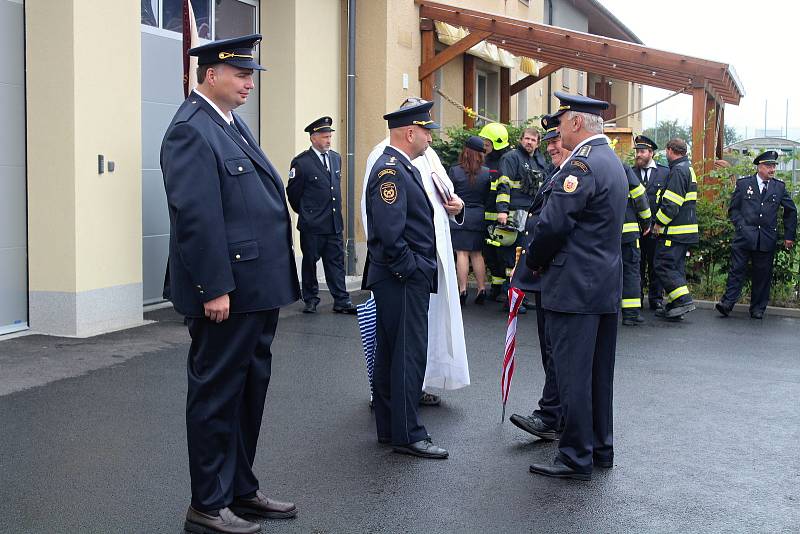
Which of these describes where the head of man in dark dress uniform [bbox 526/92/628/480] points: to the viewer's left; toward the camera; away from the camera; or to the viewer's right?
to the viewer's left

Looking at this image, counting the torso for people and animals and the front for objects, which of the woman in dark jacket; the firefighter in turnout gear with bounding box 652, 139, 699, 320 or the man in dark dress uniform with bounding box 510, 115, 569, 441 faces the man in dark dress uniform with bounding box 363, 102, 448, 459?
the man in dark dress uniform with bounding box 510, 115, 569, 441

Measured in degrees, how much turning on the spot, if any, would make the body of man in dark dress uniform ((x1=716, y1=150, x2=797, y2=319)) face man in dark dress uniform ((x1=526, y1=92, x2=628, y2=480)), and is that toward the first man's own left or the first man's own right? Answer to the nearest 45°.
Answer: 0° — they already face them

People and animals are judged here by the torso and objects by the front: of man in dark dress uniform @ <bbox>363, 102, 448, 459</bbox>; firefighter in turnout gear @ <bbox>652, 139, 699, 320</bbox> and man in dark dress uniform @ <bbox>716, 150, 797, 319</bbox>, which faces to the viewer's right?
man in dark dress uniform @ <bbox>363, 102, 448, 459</bbox>

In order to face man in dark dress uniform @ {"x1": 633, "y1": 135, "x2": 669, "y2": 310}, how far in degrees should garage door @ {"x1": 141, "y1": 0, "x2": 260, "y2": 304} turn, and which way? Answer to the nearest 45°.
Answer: approximately 45° to its left

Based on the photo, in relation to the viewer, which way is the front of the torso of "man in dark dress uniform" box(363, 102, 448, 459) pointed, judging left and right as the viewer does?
facing to the right of the viewer

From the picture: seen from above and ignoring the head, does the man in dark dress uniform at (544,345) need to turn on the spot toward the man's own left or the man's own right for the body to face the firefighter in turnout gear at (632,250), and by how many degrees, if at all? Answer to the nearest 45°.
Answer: approximately 135° to the man's own right
